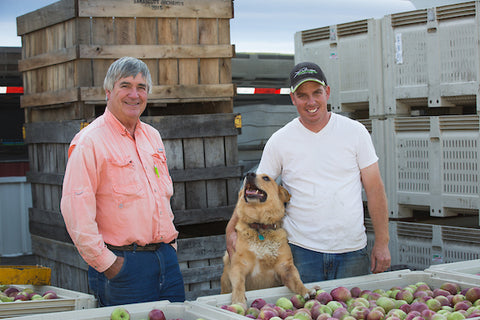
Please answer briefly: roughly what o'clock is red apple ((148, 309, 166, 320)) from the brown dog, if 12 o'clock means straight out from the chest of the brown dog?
The red apple is roughly at 1 o'clock from the brown dog.

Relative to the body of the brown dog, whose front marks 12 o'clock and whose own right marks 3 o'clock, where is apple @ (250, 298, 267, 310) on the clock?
The apple is roughly at 12 o'clock from the brown dog.

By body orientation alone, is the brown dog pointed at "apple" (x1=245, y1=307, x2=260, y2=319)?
yes

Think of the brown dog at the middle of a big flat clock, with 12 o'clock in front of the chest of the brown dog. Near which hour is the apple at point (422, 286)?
The apple is roughly at 10 o'clock from the brown dog.

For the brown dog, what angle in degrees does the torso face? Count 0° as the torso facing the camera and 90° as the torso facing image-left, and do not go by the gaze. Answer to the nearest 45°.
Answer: approximately 0°

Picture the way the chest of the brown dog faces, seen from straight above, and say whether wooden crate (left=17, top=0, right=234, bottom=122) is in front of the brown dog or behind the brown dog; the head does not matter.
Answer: behind

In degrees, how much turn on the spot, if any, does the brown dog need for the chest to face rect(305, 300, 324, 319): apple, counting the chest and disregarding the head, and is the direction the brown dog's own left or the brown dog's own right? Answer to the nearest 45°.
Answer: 0° — it already faces it

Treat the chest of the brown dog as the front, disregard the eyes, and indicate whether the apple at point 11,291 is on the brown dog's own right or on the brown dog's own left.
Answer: on the brown dog's own right

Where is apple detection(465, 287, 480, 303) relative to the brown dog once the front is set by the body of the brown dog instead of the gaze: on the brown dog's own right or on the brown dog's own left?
on the brown dog's own left

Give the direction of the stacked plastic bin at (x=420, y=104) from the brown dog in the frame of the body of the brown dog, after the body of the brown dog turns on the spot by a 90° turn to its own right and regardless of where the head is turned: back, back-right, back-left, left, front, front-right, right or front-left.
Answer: back-right
